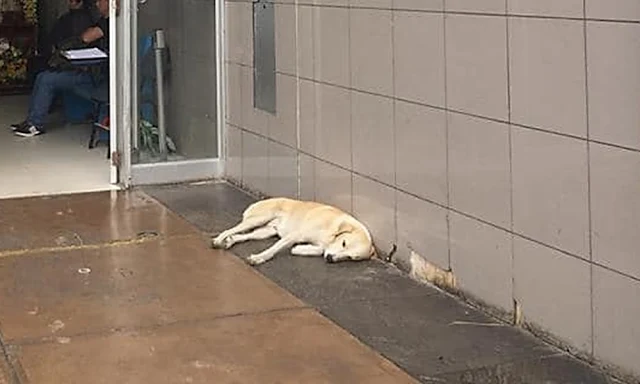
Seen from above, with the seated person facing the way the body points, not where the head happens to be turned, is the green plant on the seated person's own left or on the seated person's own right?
on the seated person's own left

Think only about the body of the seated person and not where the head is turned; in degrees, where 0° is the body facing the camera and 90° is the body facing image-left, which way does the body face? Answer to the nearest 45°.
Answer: approximately 90°

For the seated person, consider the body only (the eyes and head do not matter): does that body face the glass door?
no
